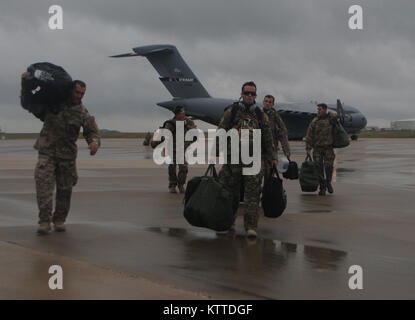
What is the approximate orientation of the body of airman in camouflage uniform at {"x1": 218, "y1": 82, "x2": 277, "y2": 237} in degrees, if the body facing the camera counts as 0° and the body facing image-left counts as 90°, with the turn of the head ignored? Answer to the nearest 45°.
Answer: approximately 0°

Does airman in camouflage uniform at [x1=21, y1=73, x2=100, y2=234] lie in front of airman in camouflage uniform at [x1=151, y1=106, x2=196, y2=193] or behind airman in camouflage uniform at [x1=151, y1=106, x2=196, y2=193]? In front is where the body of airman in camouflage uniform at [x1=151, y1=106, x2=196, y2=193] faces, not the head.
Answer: in front

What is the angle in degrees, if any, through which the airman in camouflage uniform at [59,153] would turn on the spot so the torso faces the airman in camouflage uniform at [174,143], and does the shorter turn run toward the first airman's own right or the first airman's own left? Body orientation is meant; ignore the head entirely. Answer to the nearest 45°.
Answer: approximately 135° to the first airman's own left

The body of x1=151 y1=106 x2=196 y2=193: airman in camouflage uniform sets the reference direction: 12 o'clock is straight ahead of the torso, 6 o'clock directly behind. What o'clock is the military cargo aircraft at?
The military cargo aircraft is roughly at 6 o'clock from the airman in camouflage uniform.

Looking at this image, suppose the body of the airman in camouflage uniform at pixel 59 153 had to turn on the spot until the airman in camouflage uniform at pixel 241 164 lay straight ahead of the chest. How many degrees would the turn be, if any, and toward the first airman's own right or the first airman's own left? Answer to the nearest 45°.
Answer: approximately 90° to the first airman's own left

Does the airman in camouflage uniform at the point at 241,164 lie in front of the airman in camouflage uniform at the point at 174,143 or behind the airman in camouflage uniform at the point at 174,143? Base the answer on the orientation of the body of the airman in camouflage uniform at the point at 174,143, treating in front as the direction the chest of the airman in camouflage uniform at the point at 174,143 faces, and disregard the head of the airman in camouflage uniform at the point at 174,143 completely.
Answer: in front

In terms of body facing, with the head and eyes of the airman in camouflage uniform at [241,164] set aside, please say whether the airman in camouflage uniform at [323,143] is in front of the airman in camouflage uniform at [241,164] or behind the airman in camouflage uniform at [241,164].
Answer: behind

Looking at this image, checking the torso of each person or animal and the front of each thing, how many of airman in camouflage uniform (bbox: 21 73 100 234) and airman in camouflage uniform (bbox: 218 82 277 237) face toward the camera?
2

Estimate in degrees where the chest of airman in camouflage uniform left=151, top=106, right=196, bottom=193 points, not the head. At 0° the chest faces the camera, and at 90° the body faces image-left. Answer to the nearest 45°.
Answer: approximately 0°

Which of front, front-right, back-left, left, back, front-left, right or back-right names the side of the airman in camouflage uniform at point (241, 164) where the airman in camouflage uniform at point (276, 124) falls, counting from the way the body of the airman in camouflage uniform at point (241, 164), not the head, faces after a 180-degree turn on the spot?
front
